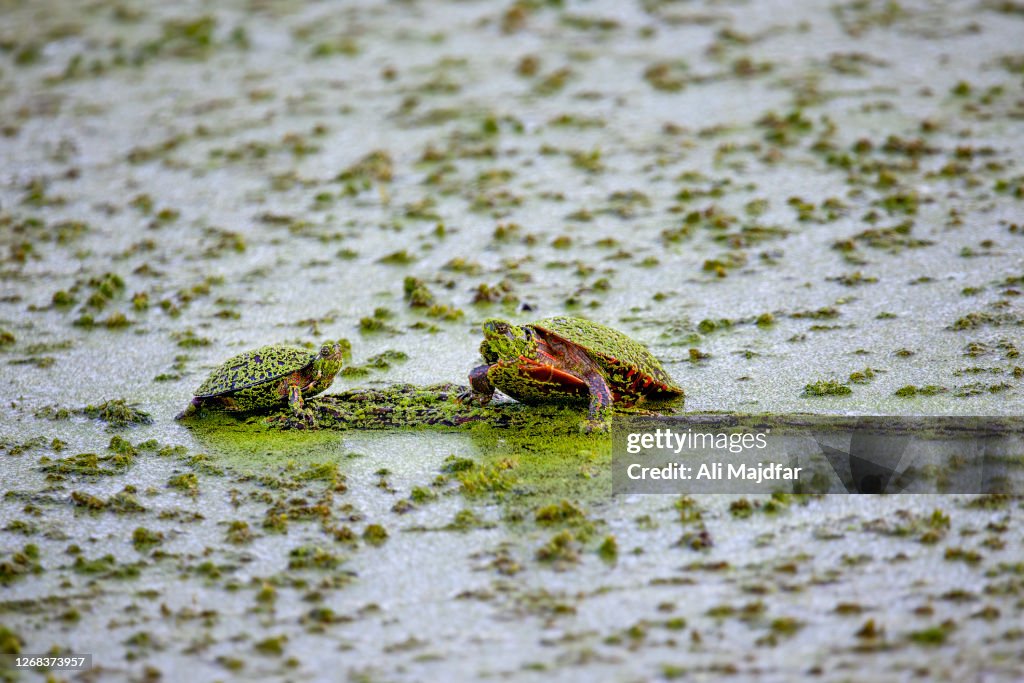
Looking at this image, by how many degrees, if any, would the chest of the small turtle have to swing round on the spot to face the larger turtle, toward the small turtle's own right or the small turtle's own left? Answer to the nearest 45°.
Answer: approximately 45° to the small turtle's own right

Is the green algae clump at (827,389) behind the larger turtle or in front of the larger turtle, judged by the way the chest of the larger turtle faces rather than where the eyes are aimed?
behind

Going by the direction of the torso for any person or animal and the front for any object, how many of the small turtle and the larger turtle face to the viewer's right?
1

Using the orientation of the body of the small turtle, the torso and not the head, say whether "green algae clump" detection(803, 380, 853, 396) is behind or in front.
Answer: in front

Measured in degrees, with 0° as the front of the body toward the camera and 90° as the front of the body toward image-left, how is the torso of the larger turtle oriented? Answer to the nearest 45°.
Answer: approximately 45°

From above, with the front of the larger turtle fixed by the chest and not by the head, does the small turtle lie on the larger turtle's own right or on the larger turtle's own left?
on the larger turtle's own right

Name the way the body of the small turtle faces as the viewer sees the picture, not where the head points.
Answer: to the viewer's right

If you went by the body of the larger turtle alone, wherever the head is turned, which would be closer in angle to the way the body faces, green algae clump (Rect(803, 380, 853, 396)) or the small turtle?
the small turtle
